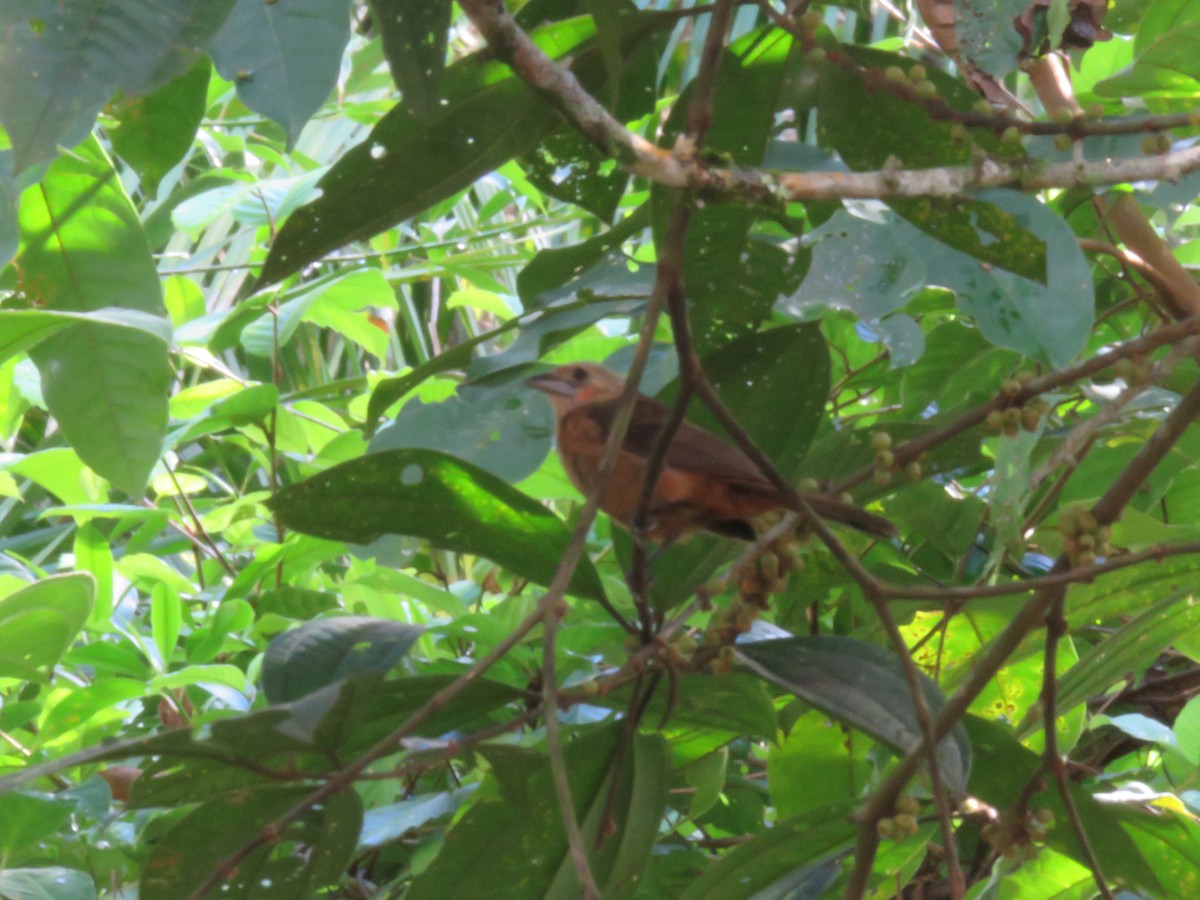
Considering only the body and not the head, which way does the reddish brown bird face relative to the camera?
to the viewer's left

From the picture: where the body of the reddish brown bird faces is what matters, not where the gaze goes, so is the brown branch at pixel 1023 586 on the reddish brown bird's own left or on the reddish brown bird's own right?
on the reddish brown bird's own left

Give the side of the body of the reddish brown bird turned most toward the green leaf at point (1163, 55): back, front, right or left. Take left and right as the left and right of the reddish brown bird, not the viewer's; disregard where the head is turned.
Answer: back

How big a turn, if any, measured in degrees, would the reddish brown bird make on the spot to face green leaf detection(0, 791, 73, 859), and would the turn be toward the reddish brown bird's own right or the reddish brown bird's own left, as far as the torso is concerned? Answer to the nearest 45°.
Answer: approximately 45° to the reddish brown bird's own left

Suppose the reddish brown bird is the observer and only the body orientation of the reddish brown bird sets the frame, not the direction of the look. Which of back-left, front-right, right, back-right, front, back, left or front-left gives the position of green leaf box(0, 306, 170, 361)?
front-left

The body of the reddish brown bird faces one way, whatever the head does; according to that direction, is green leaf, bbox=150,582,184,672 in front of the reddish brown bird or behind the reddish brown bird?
in front

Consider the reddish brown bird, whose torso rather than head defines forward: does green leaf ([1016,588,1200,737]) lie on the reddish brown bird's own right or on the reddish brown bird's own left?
on the reddish brown bird's own left

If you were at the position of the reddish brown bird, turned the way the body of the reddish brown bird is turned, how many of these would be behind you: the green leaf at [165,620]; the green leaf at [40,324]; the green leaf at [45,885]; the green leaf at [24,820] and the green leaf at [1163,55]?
1

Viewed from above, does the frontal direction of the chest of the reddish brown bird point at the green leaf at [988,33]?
no

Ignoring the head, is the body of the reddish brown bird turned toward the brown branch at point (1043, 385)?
no

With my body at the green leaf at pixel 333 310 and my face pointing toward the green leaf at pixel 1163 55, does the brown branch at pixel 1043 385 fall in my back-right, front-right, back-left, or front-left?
front-right

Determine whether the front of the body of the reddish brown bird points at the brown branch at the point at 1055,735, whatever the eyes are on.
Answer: no
